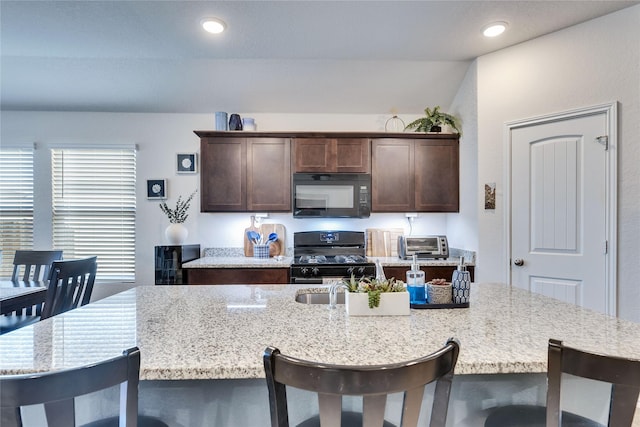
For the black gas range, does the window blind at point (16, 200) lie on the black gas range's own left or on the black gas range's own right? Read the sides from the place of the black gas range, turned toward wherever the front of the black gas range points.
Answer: on the black gas range's own right

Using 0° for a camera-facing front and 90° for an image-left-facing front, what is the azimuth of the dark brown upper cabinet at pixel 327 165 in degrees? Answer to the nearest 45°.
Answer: approximately 0°

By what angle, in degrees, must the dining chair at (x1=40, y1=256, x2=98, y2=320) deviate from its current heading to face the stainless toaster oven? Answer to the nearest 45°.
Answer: approximately 135° to its right

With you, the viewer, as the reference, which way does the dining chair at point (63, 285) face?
facing away from the viewer and to the left of the viewer

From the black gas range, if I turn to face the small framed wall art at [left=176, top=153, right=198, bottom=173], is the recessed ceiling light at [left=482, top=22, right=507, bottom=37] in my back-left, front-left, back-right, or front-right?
back-left

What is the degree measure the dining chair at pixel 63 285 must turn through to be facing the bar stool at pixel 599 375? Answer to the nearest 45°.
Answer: approximately 135° to its left

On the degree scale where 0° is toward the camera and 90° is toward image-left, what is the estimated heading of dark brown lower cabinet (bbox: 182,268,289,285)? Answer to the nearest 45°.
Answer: approximately 0°

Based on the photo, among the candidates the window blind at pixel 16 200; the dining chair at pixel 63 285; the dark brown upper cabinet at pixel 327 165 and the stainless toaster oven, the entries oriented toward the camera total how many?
3

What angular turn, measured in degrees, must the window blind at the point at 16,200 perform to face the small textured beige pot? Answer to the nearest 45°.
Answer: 0° — it already faces it

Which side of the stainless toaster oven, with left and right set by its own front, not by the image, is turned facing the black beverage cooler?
right
